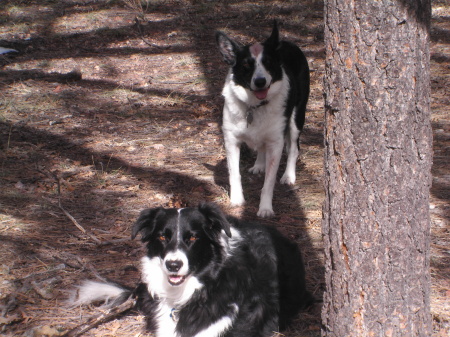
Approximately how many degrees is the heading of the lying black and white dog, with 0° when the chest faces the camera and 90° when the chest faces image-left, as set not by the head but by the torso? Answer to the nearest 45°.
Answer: approximately 45°

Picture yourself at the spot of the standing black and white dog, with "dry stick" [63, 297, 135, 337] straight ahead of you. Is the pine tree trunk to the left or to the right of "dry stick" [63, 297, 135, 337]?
left

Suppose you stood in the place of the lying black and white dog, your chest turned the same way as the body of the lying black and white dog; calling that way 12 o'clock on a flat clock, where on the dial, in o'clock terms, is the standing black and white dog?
The standing black and white dog is roughly at 5 o'clock from the lying black and white dog.

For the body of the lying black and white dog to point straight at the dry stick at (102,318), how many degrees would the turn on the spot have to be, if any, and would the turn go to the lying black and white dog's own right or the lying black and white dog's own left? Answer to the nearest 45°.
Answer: approximately 45° to the lying black and white dog's own right

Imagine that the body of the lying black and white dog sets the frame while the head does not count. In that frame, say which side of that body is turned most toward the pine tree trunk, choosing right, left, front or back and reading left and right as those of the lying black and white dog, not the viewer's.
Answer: left

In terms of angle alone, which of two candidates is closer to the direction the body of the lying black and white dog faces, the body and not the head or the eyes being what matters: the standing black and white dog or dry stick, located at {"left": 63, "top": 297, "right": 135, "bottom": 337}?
the dry stick
